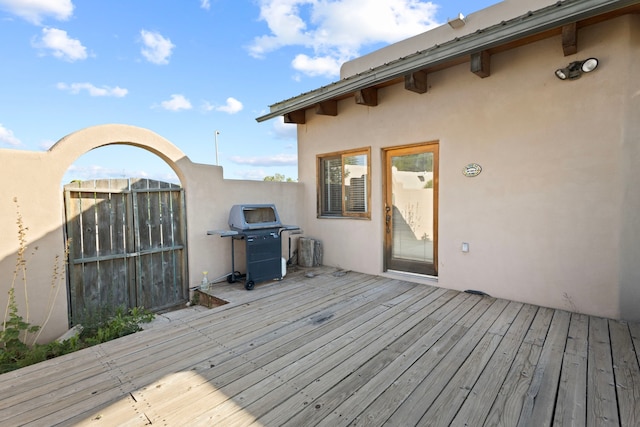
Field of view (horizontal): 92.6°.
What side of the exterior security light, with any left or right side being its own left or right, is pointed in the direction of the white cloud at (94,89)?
right

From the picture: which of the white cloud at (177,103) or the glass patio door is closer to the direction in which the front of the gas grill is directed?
the glass patio door

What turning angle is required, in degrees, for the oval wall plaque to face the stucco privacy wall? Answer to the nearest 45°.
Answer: approximately 45° to its right

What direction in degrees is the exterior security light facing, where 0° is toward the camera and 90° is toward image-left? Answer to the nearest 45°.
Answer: approximately 0°

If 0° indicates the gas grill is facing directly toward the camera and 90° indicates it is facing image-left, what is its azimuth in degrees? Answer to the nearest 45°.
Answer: approximately 315°

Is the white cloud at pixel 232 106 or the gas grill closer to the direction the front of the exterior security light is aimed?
the gas grill

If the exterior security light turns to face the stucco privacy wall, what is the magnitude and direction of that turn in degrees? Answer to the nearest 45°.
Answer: approximately 45° to its right

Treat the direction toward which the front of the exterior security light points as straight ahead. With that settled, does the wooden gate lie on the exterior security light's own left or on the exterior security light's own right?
on the exterior security light's own right

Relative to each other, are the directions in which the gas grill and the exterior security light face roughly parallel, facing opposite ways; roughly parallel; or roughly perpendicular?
roughly perpendicular

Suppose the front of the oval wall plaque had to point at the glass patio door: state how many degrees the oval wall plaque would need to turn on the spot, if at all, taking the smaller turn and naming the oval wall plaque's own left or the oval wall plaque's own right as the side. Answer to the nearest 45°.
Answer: approximately 135° to the oval wall plaque's own right
